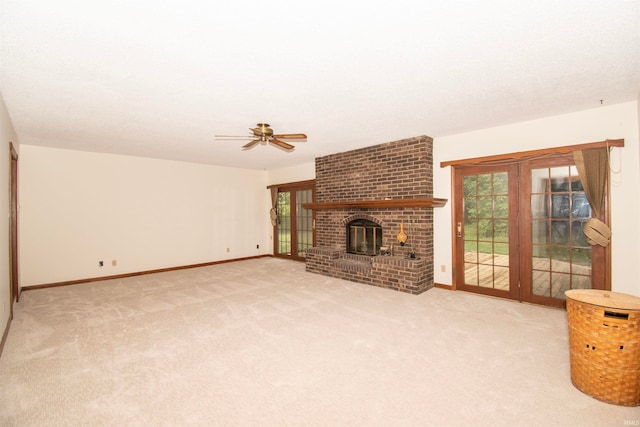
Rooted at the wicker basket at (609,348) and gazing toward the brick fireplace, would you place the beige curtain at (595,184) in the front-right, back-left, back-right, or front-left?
front-right

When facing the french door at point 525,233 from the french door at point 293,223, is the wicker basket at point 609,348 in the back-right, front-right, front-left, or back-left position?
front-right

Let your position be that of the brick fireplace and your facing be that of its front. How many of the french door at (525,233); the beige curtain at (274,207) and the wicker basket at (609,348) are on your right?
1

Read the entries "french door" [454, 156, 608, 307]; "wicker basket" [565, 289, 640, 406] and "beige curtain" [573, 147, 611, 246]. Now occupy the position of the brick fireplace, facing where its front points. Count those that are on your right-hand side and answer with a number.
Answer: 0

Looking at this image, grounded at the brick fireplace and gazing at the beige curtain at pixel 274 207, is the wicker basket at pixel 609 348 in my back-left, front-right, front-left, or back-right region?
back-left

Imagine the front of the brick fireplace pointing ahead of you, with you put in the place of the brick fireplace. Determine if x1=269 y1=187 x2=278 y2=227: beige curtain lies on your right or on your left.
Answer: on your right

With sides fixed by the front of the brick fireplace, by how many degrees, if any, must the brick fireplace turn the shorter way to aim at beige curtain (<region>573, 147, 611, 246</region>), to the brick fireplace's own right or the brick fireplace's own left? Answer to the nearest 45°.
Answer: approximately 90° to the brick fireplace's own left

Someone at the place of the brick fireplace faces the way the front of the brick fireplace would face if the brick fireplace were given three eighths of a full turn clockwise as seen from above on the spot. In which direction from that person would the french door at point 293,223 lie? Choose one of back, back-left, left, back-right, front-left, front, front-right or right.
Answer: front-left

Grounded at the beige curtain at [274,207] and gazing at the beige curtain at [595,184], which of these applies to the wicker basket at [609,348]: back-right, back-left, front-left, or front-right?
front-right
